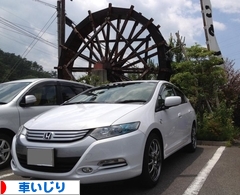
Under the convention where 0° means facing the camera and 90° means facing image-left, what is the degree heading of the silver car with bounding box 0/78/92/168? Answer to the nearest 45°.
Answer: approximately 45°

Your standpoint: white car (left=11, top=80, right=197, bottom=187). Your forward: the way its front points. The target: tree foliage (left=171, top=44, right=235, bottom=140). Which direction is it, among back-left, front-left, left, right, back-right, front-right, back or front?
back

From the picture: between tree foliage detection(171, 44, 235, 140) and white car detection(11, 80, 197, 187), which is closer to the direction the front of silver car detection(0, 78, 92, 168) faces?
the white car

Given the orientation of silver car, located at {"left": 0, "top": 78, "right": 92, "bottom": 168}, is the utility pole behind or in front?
behind

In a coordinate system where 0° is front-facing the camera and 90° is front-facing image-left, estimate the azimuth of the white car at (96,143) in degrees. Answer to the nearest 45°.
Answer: approximately 45°

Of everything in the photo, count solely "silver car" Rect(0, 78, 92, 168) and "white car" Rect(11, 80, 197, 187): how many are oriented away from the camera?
0

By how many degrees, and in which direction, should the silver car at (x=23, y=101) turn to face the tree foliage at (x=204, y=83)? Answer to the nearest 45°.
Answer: approximately 135° to its left
